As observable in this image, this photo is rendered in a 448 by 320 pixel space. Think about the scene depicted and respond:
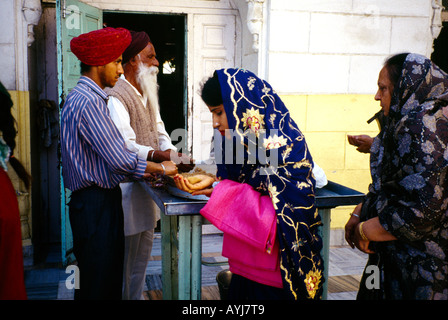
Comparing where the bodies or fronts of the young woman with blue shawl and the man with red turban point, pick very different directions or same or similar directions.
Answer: very different directions

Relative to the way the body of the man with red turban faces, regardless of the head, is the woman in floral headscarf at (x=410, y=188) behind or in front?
in front

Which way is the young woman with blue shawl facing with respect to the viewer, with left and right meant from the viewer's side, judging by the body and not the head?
facing to the left of the viewer

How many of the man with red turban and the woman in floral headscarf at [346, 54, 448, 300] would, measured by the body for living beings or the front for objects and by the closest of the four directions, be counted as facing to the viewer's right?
1

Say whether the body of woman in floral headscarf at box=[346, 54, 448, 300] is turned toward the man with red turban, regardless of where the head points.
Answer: yes

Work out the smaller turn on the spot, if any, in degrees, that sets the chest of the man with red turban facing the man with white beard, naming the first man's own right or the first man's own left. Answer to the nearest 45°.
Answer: approximately 90° to the first man's own left

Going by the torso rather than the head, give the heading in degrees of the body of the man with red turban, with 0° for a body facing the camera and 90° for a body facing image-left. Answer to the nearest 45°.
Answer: approximately 270°

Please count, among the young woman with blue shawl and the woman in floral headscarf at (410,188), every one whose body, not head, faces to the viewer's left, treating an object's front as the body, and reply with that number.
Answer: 2

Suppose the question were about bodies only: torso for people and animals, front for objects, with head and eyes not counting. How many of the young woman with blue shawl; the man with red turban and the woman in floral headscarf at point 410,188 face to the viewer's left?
2

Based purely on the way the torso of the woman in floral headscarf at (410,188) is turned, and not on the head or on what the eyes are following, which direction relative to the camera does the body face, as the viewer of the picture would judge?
to the viewer's left

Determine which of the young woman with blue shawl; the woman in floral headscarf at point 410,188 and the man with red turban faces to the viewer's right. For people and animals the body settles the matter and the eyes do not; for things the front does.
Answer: the man with red turban

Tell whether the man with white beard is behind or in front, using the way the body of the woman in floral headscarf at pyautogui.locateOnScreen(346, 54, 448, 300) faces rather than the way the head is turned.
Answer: in front

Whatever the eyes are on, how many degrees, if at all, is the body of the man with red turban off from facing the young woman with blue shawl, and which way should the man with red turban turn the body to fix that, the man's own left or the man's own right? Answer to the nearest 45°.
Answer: approximately 45° to the man's own right

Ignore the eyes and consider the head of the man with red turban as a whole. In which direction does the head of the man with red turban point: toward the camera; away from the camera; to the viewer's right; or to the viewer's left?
to the viewer's right

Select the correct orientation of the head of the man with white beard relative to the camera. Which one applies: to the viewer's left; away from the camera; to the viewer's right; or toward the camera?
to the viewer's right
